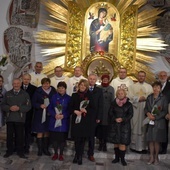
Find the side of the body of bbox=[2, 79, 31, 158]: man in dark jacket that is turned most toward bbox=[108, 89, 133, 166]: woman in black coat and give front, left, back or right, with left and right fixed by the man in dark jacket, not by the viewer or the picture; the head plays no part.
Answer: left

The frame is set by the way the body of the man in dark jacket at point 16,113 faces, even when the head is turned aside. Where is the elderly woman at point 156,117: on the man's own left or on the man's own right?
on the man's own left

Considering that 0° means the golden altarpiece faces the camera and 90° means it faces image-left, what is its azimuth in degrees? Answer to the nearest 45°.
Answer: approximately 0°

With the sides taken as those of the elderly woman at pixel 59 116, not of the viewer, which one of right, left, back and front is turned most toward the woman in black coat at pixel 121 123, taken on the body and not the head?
left

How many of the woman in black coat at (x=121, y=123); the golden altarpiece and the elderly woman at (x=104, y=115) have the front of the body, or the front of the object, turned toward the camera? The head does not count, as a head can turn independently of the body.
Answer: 3

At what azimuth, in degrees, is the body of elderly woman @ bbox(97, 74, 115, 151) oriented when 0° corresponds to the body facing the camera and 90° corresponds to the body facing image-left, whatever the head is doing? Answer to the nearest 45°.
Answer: approximately 0°
